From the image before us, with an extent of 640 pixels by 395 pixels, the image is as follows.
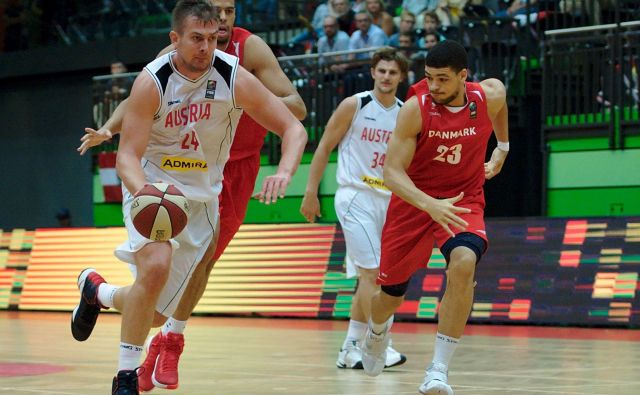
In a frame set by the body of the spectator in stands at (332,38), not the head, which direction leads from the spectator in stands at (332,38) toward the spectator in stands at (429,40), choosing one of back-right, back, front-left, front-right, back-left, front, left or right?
front-left

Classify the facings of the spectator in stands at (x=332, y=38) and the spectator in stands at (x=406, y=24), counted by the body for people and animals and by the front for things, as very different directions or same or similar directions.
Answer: same or similar directions

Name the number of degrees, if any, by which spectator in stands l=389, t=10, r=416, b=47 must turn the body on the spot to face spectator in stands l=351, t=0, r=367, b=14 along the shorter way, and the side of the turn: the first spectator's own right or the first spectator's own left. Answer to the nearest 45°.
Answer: approximately 135° to the first spectator's own right

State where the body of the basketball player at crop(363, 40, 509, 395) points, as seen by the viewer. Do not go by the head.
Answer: toward the camera

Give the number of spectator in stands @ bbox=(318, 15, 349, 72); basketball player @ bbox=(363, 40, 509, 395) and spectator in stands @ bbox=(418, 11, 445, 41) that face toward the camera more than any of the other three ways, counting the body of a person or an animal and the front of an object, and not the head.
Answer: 3

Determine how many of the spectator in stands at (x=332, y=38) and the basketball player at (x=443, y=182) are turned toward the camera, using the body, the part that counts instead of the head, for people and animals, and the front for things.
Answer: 2

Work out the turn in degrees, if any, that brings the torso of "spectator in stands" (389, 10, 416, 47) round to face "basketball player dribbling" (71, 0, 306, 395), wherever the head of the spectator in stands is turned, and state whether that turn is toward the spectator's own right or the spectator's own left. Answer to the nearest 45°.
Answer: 0° — they already face them

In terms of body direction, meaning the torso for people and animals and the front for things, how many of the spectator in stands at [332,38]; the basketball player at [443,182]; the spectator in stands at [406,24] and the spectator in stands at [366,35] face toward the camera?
4

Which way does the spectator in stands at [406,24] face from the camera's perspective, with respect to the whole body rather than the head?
toward the camera

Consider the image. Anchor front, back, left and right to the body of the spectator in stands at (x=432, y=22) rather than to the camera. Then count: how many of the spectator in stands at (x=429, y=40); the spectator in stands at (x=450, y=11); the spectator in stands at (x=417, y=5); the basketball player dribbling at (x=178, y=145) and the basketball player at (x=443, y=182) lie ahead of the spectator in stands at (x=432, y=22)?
3

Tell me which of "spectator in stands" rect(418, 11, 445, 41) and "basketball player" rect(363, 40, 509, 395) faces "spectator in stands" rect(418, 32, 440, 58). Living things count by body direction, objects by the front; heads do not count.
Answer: "spectator in stands" rect(418, 11, 445, 41)

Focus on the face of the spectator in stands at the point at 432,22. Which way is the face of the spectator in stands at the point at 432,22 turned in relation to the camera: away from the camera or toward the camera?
toward the camera

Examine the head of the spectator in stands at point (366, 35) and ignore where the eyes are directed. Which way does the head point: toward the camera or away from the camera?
toward the camera

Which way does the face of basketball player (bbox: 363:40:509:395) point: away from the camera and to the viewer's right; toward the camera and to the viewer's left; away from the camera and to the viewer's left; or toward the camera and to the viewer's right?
toward the camera and to the viewer's left

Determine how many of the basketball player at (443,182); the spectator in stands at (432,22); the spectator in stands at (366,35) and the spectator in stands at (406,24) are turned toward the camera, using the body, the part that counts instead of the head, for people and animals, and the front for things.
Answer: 4
